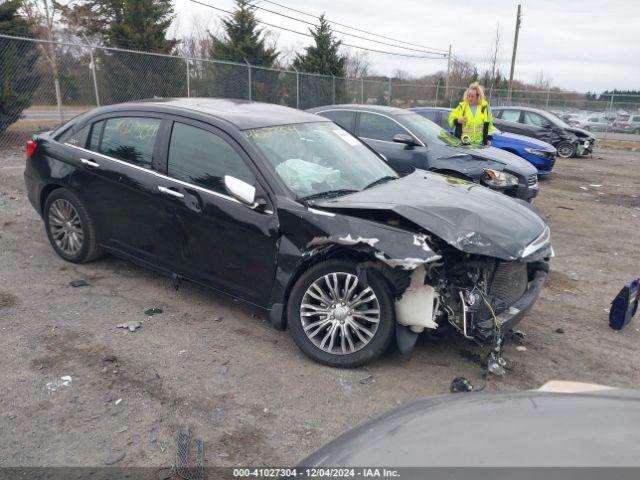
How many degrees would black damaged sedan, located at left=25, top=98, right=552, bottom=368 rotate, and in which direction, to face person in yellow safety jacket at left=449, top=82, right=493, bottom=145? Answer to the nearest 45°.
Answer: approximately 90° to its left

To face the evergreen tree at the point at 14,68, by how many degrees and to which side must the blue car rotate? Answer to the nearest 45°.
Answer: approximately 135° to its right

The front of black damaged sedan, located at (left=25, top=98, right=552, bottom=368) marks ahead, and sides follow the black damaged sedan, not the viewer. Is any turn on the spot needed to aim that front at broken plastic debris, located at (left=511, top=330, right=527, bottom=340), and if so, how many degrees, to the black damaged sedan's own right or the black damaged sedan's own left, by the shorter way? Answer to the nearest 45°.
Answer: approximately 45° to the black damaged sedan's own left

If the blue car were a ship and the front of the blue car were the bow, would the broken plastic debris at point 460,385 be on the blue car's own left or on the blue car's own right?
on the blue car's own right

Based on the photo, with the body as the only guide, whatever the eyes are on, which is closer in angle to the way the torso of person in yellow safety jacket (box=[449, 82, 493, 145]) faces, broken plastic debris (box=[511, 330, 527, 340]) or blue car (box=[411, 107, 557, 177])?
the broken plastic debris

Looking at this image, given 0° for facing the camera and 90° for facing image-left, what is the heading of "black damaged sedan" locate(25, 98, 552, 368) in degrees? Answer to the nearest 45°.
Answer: approximately 315°

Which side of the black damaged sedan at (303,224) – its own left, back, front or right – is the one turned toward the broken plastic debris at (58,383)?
right

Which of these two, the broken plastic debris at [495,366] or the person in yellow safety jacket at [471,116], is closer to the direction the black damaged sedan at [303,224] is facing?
the broken plastic debris

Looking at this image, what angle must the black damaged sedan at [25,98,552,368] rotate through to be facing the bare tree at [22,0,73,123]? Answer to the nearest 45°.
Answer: approximately 180°

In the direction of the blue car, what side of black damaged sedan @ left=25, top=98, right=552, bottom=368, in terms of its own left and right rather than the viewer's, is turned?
left

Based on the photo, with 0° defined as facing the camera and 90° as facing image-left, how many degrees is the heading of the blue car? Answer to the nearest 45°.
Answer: approximately 315°
